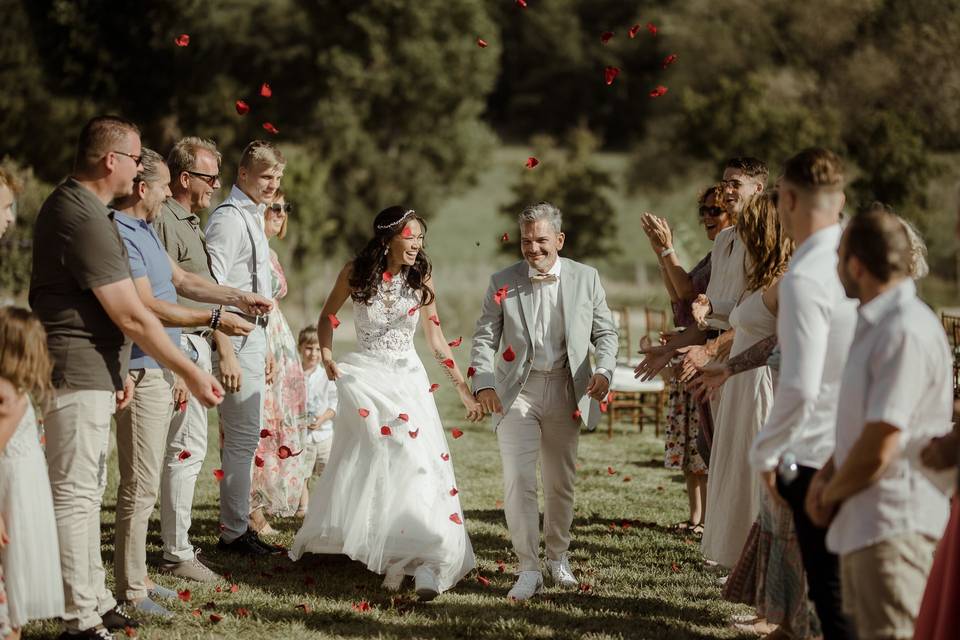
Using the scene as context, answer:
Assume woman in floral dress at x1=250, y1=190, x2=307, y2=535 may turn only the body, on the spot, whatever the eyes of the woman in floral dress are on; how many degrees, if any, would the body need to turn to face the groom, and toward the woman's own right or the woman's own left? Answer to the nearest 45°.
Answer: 0° — they already face them

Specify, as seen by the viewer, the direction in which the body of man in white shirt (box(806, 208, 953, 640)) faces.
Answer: to the viewer's left

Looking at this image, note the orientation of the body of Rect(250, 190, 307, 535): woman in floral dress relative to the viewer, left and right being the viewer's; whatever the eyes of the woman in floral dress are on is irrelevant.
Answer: facing the viewer and to the right of the viewer

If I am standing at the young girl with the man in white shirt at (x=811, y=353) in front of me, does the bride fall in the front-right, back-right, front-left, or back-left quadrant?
front-left

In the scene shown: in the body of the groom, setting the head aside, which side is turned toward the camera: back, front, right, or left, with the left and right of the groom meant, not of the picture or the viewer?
front

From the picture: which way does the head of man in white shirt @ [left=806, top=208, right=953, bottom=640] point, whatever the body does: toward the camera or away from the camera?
away from the camera

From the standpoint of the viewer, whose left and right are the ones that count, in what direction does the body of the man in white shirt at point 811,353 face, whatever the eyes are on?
facing away from the viewer and to the left of the viewer

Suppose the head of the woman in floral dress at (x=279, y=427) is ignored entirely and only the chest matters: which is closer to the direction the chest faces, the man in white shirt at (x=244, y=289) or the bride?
the bride

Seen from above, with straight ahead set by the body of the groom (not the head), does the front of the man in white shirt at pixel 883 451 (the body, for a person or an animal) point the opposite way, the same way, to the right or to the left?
to the right

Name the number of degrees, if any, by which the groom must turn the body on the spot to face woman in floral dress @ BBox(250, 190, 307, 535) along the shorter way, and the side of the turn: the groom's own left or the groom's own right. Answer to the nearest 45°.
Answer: approximately 135° to the groom's own right

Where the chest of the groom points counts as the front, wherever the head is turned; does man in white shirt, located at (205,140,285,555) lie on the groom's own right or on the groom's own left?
on the groom's own right

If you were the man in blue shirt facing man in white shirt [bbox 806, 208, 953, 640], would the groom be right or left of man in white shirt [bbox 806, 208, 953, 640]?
left

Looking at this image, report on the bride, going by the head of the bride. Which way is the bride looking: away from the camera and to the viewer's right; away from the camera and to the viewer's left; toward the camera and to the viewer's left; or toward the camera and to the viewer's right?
toward the camera and to the viewer's right

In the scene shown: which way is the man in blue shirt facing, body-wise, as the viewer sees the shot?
to the viewer's right

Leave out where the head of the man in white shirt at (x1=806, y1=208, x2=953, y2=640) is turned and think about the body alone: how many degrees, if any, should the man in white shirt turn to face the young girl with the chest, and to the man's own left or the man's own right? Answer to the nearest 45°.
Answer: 0° — they already face them

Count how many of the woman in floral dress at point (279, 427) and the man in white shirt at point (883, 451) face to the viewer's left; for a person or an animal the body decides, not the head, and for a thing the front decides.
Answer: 1

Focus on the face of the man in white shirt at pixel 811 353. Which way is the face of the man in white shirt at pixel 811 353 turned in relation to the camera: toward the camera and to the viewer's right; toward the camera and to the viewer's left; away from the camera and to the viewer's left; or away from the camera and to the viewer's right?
away from the camera and to the viewer's left
